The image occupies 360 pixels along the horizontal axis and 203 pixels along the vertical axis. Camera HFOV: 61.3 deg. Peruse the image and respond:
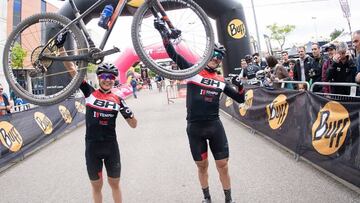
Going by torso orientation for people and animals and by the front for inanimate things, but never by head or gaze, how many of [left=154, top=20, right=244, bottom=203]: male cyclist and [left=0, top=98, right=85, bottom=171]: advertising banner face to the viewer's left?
0

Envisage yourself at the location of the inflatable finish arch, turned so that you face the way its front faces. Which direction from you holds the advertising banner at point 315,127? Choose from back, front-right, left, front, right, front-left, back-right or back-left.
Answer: front

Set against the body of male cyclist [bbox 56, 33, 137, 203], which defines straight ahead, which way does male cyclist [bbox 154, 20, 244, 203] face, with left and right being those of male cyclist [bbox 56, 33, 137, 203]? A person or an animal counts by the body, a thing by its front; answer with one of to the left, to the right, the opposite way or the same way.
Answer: the same way

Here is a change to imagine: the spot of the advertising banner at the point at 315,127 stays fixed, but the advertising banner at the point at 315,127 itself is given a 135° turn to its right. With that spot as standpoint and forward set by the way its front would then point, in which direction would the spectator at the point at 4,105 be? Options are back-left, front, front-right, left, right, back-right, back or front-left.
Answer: left

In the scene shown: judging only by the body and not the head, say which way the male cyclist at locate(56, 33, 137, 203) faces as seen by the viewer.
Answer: toward the camera

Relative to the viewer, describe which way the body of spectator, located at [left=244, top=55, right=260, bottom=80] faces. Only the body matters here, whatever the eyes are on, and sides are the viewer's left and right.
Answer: facing the viewer and to the left of the viewer

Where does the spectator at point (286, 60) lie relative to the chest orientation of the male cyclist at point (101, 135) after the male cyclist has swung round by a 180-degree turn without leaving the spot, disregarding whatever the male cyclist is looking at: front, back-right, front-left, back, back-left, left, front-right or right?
front-right

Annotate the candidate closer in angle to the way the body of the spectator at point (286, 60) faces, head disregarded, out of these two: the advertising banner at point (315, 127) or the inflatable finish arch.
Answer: the advertising banner

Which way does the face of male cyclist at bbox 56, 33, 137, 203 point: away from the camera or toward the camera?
toward the camera

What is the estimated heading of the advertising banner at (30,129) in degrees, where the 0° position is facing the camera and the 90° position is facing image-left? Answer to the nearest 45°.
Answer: approximately 315°

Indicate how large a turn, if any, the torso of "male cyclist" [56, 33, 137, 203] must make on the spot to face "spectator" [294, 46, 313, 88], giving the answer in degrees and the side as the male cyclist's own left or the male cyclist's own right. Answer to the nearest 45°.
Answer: approximately 135° to the male cyclist's own left

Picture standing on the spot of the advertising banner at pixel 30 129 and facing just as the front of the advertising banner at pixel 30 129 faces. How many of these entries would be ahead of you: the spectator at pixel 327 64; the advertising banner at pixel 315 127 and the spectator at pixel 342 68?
3

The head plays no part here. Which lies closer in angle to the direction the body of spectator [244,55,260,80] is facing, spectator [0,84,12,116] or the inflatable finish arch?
the spectator

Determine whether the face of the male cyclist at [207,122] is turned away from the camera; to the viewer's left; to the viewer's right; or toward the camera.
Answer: toward the camera

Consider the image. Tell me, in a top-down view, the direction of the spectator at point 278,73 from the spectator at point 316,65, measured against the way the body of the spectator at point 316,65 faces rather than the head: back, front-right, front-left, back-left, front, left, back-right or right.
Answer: right

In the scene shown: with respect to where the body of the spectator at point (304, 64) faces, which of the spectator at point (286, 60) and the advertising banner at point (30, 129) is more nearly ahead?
the advertising banner

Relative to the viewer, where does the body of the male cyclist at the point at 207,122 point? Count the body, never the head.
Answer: toward the camera
